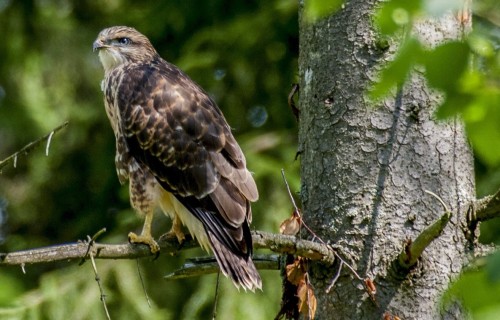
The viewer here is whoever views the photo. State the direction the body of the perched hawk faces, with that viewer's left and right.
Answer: facing to the left of the viewer
